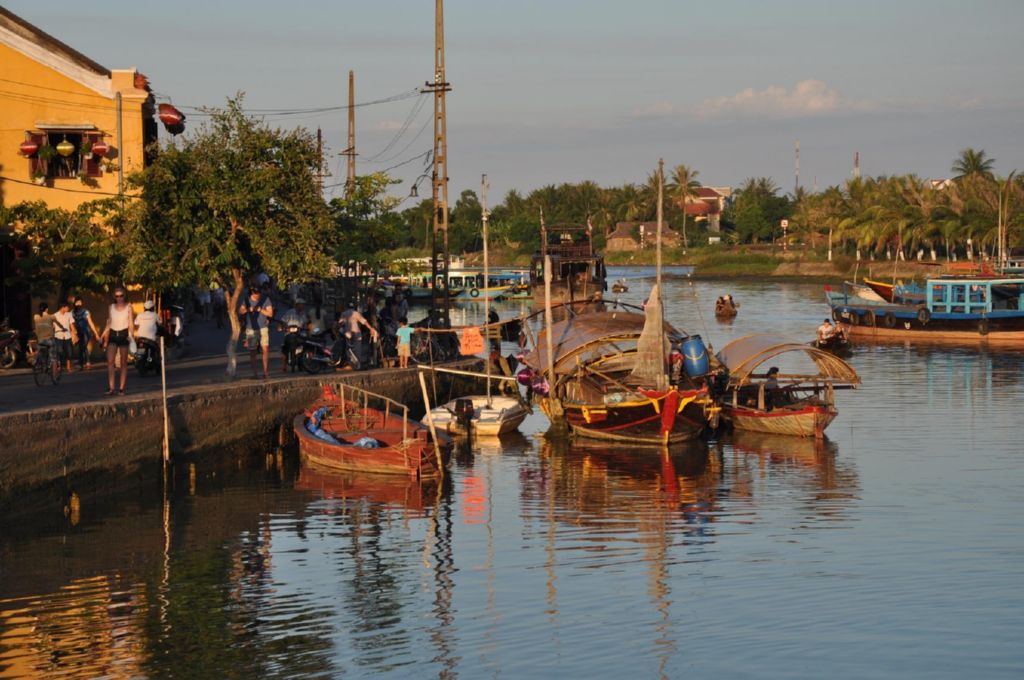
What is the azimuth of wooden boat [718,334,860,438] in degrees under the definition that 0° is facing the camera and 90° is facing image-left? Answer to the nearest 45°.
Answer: approximately 315°

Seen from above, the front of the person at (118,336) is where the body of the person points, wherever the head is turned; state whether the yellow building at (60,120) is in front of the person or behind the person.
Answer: behind

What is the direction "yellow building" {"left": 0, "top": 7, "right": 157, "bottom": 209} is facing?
to the viewer's right

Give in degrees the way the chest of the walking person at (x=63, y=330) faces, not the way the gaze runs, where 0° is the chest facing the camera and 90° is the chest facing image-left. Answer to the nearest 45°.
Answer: approximately 0°

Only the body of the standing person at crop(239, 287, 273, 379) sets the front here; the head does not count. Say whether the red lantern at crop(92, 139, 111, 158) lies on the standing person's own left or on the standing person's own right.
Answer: on the standing person's own right

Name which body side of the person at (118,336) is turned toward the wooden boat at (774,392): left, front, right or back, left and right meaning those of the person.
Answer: left
